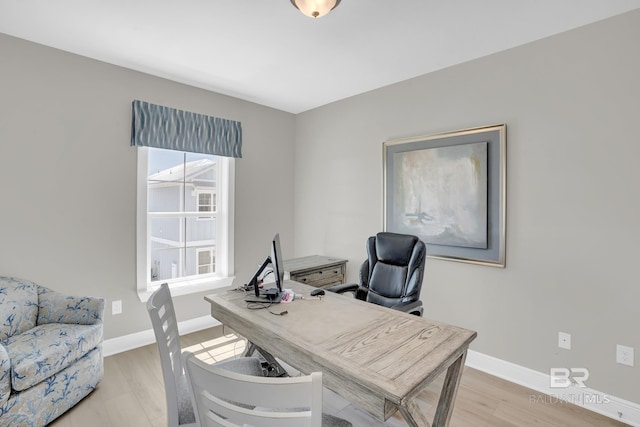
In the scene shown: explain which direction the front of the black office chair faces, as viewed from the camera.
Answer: facing the viewer and to the left of the viewer

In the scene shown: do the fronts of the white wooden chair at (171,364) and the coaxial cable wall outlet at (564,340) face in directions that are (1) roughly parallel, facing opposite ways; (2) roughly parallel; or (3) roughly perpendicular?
roughly parallel, facing opposite ways

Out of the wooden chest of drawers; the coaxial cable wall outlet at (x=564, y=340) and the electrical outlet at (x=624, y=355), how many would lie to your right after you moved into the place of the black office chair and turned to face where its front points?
1

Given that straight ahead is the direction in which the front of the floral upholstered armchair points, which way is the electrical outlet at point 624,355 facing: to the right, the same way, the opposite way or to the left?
the opposite way

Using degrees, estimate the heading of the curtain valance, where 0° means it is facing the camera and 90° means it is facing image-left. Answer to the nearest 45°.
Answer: approximately 315°

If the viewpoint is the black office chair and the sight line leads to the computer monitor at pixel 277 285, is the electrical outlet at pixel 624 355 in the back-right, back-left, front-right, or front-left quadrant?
back-left

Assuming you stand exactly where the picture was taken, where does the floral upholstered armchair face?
facing the viewer and to the right of the viewer

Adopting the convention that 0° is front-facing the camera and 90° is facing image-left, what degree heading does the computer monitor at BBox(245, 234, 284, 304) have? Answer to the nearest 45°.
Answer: approximately 270°

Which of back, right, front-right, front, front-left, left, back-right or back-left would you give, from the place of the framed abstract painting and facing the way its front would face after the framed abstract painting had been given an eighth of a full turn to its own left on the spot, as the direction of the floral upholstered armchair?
front-right

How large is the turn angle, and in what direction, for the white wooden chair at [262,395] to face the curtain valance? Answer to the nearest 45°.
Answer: approximately 45° to its left

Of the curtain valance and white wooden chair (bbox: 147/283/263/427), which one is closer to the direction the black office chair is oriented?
the white wooden chair

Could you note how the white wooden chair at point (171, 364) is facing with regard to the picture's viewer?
facing to the right of the viewer

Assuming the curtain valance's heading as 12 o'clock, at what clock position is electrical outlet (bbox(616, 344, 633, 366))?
The electrical outlet is roughly at 12 o'clock from the curtain valance.

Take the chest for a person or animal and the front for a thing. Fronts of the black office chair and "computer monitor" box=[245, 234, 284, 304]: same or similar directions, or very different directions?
very different directions

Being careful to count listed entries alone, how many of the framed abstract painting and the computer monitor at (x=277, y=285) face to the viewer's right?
1
